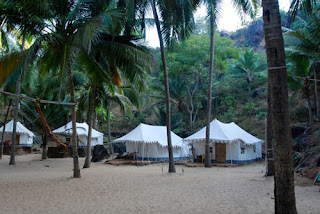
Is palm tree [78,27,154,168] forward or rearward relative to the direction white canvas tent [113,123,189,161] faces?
forward

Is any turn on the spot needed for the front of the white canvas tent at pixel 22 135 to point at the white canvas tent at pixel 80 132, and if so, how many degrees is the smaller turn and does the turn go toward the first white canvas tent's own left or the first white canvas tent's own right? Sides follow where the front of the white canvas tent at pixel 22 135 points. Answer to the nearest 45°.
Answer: approximately 90° to the first white canvas tent's own left

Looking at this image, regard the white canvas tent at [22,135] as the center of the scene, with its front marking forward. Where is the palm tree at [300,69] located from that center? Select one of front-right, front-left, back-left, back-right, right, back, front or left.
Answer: left

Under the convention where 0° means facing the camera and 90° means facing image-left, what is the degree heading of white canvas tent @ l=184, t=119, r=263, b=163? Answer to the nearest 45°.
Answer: approximately 45°

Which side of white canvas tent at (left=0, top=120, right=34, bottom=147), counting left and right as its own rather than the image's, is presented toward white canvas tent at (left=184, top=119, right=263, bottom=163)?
left
